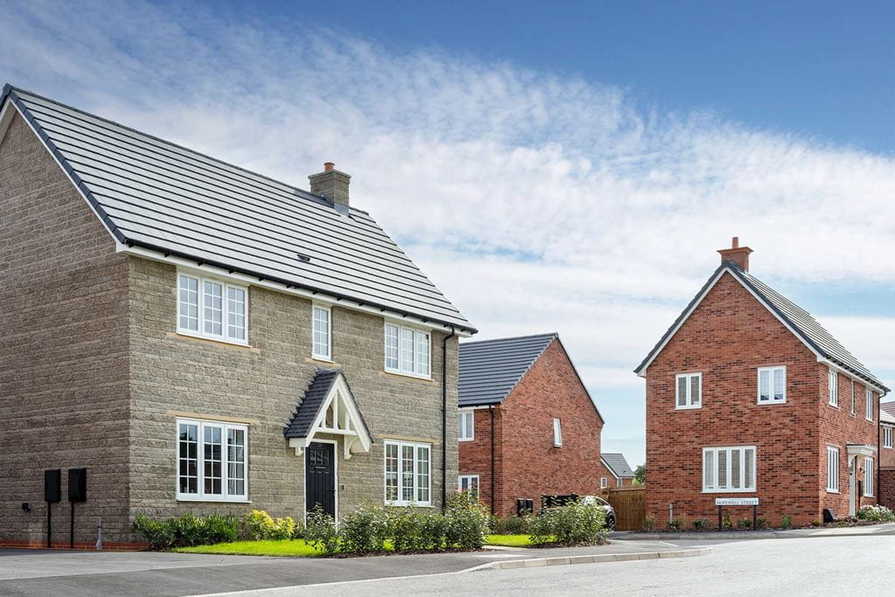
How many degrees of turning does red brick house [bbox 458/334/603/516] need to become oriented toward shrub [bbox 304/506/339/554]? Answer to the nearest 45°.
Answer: approximately 45° to its left

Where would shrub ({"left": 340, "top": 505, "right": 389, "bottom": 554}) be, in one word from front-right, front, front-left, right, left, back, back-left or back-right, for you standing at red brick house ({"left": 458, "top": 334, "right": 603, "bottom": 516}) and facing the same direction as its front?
front-left

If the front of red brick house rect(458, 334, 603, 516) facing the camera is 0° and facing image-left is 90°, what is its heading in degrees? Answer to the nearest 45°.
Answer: approximately 45°

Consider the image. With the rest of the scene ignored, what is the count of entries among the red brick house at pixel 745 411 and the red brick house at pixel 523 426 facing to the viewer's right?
1

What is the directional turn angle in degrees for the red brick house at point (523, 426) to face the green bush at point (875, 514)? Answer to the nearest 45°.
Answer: approximately 135° to its left

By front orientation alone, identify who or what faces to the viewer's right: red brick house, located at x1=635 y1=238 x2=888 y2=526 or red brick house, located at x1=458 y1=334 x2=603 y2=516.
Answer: red brick house, located at x1=635 y1=238 x2=888 y2=526

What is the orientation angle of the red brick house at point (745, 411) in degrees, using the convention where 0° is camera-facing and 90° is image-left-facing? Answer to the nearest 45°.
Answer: approximately 270°
